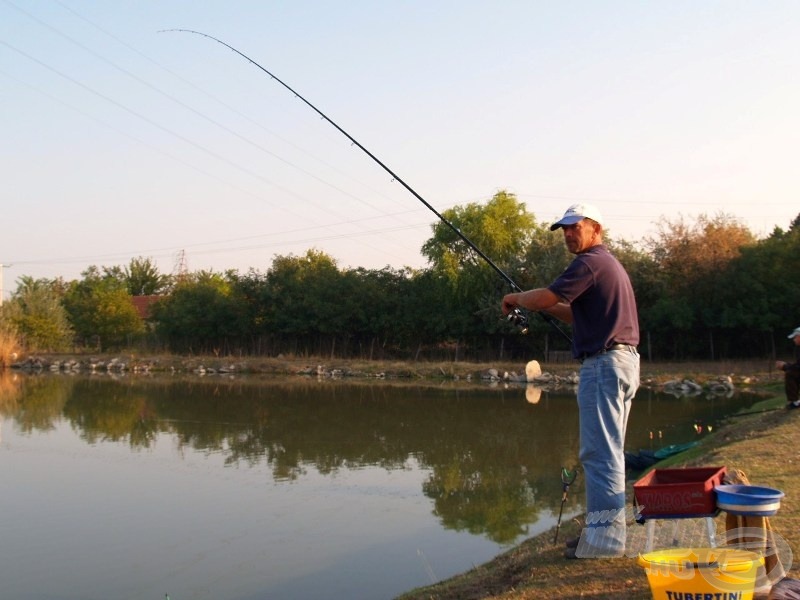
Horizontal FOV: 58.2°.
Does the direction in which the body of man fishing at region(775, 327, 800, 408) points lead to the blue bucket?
no

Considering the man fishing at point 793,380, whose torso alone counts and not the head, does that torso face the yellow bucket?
no

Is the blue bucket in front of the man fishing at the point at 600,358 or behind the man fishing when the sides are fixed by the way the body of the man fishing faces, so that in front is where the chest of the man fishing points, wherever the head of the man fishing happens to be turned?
behind

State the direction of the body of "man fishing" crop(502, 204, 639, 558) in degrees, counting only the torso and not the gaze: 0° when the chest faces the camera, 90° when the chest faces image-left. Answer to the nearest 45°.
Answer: approximately 90°

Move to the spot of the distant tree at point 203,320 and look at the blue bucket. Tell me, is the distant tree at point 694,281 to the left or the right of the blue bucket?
left

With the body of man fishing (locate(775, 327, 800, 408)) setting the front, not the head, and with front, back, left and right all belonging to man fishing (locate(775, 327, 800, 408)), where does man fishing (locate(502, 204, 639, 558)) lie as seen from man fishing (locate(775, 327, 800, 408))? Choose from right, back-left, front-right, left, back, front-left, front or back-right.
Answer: left

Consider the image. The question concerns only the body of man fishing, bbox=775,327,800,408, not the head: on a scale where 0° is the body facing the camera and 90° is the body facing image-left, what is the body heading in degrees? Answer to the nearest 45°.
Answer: approximately 90°

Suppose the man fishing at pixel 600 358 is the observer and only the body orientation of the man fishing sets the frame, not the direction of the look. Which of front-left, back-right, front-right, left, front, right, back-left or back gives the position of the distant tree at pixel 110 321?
front-right

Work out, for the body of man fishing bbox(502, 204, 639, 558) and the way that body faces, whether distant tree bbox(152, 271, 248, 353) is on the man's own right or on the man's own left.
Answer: on the man's own right

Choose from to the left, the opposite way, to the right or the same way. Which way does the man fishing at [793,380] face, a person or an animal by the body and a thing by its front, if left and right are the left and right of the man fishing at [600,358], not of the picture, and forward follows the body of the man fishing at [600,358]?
the same way

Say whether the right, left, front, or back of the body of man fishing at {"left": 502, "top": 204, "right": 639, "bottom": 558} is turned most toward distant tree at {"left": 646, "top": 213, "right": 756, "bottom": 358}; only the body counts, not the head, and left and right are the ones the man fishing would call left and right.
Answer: right

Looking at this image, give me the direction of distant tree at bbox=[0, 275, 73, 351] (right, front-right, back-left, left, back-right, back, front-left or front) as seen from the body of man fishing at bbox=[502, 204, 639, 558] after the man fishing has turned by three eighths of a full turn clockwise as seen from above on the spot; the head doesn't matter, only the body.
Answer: left

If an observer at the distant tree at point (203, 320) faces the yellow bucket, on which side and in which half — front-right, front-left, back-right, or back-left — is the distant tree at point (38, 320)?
back-right

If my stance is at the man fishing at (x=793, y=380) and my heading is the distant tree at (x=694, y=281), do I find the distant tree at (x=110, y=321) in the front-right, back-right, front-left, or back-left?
front-left

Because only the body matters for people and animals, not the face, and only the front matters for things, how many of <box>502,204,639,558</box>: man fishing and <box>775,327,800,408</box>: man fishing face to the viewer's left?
2

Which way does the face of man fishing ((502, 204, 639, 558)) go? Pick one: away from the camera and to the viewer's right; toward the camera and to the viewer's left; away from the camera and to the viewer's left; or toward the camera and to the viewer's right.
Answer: toward the camera and to the viewer's left

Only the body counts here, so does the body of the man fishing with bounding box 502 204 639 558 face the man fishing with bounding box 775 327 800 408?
no
